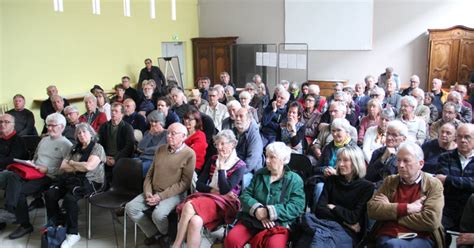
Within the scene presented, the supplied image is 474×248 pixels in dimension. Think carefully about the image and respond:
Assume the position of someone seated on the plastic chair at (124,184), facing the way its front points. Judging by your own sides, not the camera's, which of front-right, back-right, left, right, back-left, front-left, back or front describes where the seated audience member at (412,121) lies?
back-left

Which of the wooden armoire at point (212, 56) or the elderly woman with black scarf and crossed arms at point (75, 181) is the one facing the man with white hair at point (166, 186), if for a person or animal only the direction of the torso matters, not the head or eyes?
the wooden armoire

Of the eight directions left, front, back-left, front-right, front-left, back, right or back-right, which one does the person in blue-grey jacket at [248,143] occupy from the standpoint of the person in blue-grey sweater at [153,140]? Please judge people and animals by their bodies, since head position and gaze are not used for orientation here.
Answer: left

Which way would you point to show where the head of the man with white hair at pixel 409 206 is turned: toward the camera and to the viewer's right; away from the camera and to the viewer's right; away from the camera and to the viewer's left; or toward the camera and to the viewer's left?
toward the camera and to the viewer's left

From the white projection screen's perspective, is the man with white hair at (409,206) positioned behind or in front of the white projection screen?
in front

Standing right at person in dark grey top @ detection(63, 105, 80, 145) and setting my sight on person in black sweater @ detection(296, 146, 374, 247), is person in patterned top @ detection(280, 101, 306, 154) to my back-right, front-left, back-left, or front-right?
front-left

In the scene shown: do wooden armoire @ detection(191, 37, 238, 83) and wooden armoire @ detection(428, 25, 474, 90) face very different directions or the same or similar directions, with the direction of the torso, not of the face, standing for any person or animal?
same or similar directions

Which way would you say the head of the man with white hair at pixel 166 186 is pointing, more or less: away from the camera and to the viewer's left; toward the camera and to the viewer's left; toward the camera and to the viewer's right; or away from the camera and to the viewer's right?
toward the camera and to the viewer's left

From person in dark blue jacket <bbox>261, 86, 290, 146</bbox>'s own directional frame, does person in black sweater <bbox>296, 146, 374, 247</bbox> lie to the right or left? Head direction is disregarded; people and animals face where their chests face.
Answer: on their left

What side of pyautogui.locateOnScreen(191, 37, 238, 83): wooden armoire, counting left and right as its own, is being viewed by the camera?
front

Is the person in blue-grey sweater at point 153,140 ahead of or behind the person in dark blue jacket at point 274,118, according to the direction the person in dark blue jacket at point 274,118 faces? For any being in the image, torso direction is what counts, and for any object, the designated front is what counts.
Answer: ahead

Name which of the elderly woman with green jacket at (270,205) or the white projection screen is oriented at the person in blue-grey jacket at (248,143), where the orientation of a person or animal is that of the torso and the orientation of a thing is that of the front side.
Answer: the white projection screen

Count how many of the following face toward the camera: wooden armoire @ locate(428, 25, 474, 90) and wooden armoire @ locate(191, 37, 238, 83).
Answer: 2

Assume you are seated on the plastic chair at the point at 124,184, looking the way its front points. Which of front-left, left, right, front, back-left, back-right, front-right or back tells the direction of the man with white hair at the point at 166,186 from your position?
left

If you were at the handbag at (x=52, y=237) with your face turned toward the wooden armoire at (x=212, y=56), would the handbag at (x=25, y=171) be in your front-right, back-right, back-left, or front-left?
front-left

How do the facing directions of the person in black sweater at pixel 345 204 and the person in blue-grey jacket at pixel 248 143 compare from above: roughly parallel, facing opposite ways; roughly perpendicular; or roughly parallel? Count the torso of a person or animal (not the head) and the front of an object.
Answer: roughly parallel

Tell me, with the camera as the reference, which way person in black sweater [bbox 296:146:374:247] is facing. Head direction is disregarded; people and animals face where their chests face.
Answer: facing the viewer and to the left of the viewer

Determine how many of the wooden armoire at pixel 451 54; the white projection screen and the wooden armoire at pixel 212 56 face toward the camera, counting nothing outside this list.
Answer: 3
